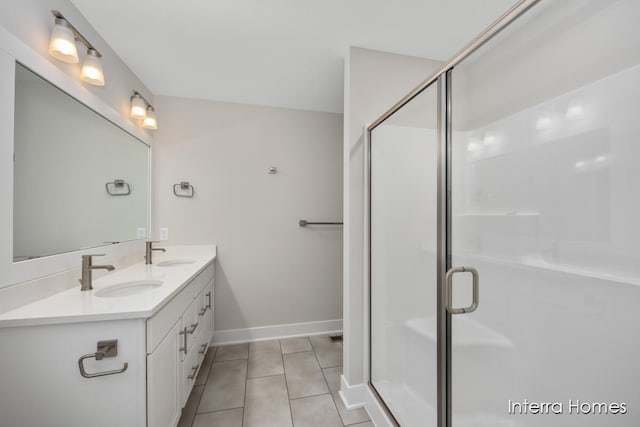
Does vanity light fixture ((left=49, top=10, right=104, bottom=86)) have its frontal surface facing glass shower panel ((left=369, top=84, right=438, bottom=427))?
yes

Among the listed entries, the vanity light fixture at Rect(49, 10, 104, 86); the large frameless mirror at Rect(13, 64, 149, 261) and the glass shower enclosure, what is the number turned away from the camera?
0

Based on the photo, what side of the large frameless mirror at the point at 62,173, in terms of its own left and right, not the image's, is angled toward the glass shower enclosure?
front

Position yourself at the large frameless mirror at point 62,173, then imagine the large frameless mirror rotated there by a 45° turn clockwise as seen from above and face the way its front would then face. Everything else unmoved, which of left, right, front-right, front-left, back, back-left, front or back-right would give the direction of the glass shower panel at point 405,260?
front-left

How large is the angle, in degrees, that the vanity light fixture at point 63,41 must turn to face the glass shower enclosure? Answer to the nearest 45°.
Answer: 0° — it already faces it

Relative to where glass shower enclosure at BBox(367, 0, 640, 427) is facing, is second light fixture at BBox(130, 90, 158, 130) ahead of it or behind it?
ahead

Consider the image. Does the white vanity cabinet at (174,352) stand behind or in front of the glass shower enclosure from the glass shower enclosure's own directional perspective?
in front

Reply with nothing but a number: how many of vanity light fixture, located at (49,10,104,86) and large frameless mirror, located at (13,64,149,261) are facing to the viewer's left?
0

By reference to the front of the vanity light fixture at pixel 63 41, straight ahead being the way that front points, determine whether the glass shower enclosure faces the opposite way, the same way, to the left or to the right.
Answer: the opposite way

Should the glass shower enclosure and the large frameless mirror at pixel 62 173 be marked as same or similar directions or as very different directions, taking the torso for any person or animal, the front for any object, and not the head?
very different directions

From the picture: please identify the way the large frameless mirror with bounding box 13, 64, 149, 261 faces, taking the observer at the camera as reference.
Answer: facing the viewer and to the right of the viewer
